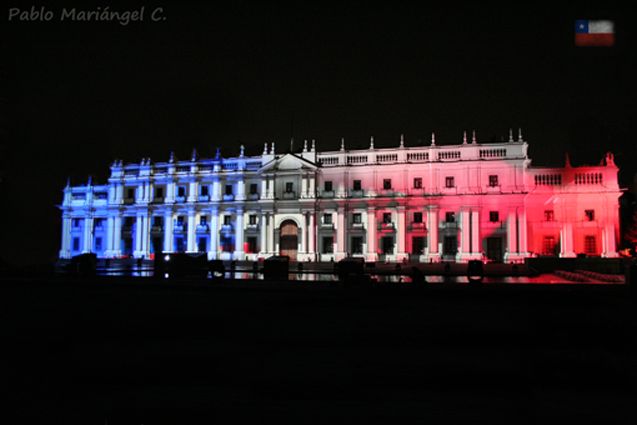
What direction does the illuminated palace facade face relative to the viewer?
toward the camera
